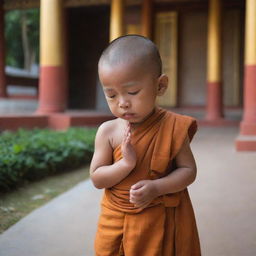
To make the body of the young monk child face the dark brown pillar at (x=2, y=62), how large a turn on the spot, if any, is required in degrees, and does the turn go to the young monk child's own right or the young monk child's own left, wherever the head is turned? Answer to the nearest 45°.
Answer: approximately 135° to the young monk child's own right

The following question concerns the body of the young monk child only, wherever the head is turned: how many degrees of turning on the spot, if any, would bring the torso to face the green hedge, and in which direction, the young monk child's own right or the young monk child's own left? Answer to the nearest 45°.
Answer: approximately 135° to the young monk child's own right

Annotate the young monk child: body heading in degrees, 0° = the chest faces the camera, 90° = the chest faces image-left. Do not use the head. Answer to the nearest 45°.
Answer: approximately 45°

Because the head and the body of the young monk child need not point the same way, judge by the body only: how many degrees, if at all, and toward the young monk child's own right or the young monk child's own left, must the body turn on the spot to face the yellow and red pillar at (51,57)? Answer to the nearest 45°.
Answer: approximately 135° to the young monk child's own right
